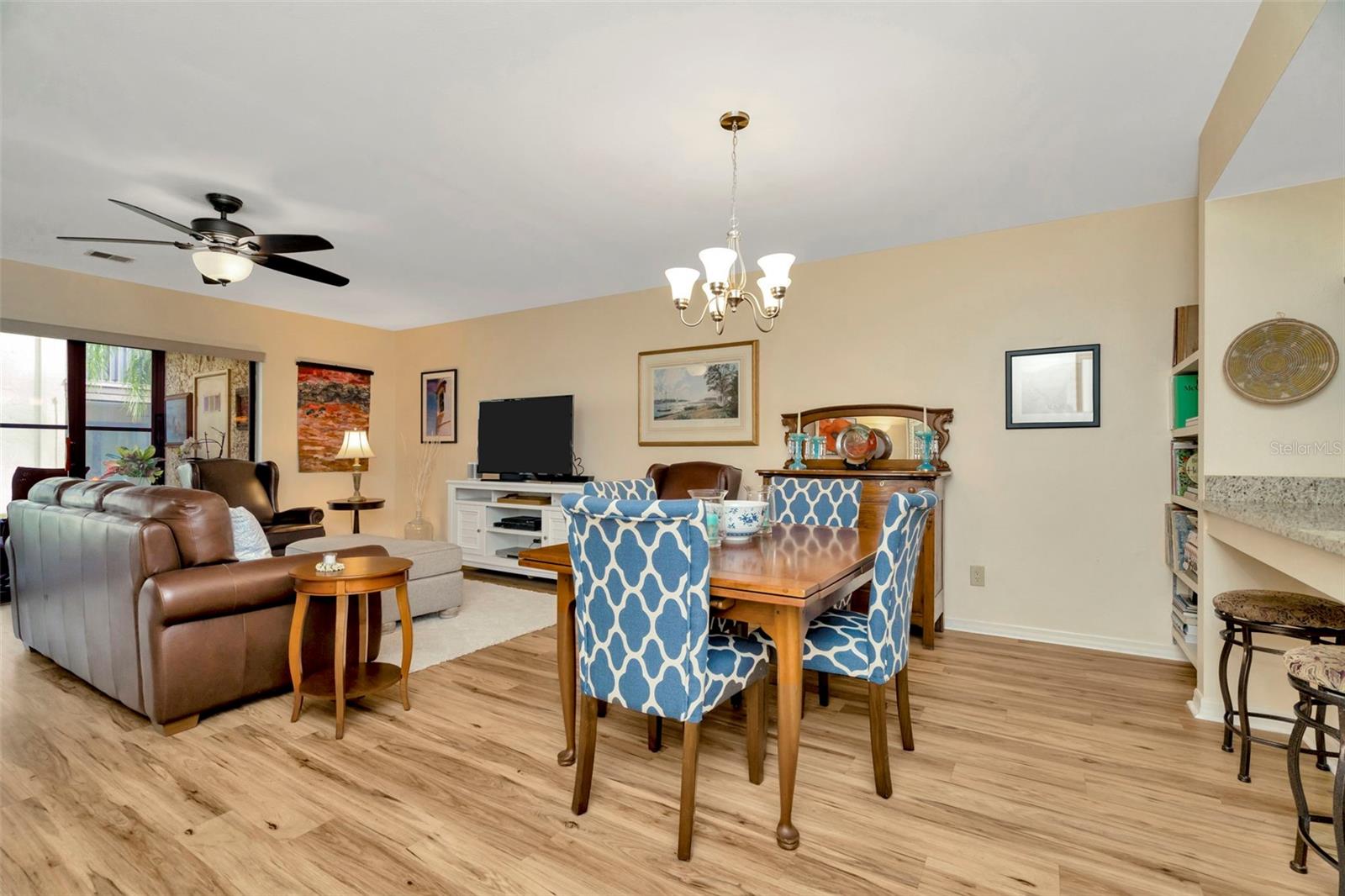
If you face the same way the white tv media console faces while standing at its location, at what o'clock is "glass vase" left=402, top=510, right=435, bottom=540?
The glass vase is roughly at 3 o'clock from the white tv media console.

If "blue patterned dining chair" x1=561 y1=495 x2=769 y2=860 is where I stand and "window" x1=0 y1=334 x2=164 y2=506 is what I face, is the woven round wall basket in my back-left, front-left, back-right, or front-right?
back-right

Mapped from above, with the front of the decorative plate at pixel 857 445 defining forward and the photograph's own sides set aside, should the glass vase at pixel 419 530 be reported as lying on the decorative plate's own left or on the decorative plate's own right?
on the decorative plate's own right

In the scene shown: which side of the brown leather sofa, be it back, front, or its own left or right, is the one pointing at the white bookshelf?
right

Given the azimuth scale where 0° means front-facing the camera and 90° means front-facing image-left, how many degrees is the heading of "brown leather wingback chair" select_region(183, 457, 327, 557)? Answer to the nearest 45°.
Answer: approximately 315°

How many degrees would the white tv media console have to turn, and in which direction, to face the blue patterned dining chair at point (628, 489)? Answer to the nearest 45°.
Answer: approximately 45° to its left

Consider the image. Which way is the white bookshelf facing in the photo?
to the viewer's left
